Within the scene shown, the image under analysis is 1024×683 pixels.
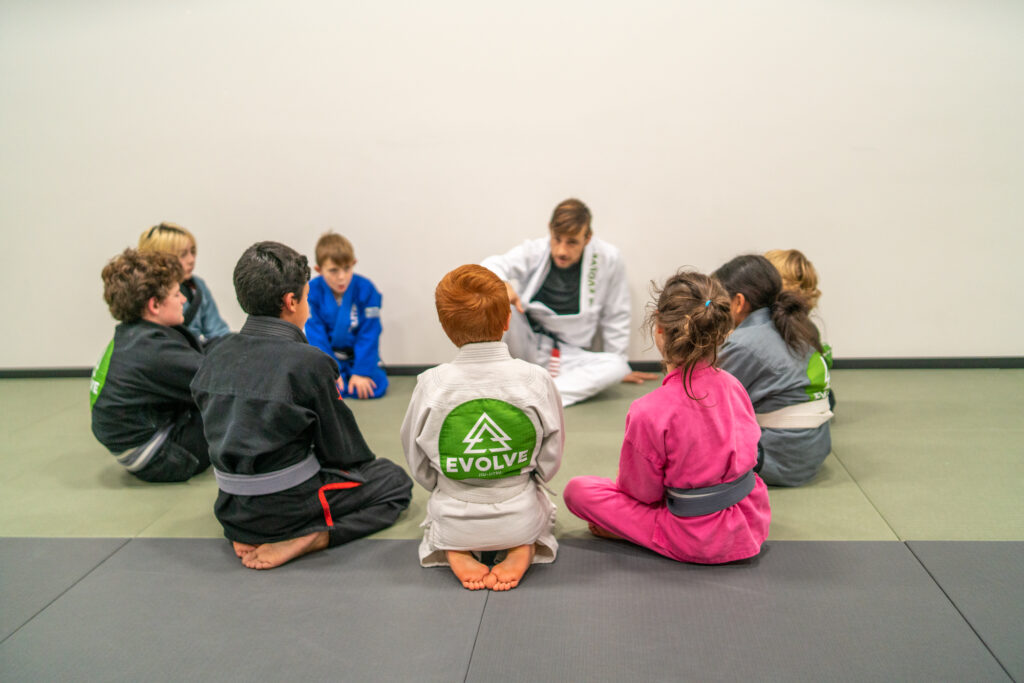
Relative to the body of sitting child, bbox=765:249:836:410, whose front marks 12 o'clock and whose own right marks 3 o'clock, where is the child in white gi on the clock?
The child in white gi is roughly at 10 o'clock from the sitting child.

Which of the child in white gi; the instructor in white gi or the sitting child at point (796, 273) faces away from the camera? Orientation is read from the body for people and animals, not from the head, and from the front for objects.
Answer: the child in white gi

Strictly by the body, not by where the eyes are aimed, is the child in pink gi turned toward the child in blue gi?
yes

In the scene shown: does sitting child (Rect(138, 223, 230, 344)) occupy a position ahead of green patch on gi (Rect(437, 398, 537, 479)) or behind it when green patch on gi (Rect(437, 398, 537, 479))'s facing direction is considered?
behind

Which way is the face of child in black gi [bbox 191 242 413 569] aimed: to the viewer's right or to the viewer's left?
to the viewer's right

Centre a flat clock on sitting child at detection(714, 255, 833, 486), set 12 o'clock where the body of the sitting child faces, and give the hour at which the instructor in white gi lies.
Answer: The instructor in white gi is roughly at 12 o'clock from the sitting child.

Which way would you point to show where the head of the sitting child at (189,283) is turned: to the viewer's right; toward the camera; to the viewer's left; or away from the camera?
to the viewer's right

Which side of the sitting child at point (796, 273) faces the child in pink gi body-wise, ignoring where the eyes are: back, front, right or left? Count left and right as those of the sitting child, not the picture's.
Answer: left

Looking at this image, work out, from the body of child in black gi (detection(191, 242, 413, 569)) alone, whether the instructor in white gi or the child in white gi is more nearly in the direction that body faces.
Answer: the instructor in white gi

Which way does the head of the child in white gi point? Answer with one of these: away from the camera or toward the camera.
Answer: away from the camera

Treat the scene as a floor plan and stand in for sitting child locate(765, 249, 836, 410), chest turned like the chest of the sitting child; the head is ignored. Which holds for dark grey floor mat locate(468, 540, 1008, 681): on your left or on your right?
on your left

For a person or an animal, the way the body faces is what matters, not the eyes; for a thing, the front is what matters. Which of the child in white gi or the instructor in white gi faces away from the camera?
the child in white gi

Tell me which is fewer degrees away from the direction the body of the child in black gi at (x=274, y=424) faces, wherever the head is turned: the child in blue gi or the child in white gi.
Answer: the child in blue gi

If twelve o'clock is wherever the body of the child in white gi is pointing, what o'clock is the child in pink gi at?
The child in pink gi is roughly at 3 o'clock from the child in white gi.

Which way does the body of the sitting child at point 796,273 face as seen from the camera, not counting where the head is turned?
to the viewer's left

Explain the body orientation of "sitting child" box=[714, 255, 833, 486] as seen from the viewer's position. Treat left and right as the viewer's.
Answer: facing away from the viewer and to the left of the viewer
